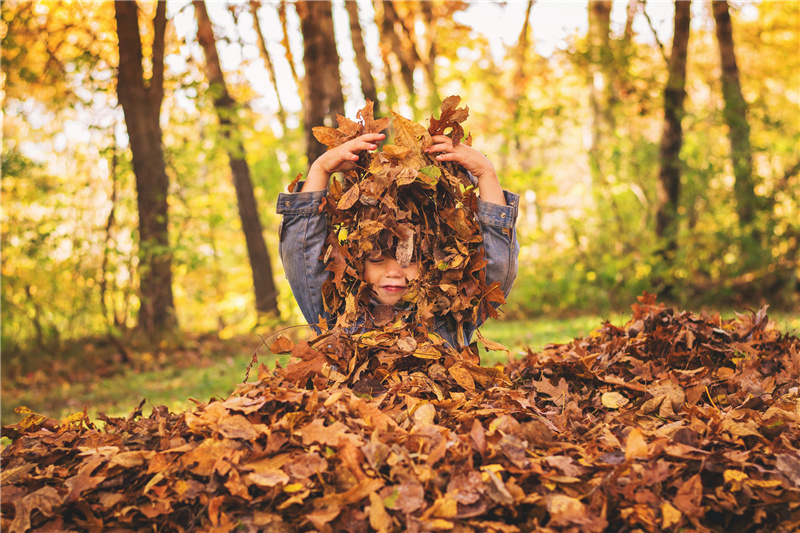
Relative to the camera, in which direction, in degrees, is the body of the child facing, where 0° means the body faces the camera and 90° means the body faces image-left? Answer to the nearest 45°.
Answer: approximately 0°

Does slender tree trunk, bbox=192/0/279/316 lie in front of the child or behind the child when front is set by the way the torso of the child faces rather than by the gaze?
behind

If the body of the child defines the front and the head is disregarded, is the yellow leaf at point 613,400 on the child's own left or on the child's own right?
on the child's own left

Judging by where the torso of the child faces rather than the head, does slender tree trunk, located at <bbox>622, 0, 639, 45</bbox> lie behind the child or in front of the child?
behind

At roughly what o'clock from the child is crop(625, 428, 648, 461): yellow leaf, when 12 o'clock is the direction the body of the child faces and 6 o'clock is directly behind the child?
The yellow leaf is roughly at 11 o'clock from the child.

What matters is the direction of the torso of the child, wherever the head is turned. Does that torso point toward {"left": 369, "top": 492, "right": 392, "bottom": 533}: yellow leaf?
yes

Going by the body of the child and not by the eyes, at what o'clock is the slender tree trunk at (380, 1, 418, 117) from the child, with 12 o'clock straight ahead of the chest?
The slender tree trunk is roughly at 6 o'clock from the child.

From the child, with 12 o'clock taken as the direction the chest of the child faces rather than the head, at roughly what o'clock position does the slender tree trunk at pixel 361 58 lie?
The slender tree trunk is roughly at 6 o'clock from the child.

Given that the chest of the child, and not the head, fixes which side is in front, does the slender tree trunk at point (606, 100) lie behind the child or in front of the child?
behind

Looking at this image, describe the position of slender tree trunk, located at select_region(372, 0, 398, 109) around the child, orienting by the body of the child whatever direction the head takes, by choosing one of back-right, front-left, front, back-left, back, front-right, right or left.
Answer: back

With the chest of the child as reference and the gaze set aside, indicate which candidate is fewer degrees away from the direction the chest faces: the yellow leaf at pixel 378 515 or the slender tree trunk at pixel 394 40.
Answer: the yellow leaf
